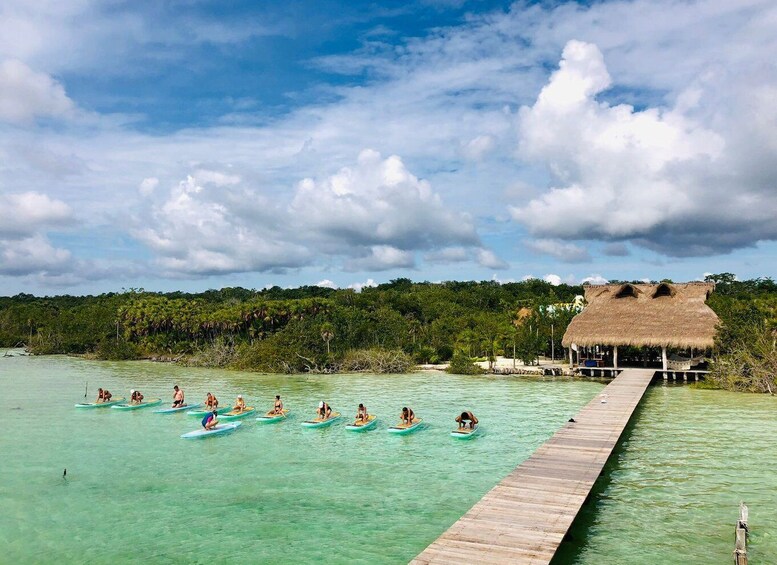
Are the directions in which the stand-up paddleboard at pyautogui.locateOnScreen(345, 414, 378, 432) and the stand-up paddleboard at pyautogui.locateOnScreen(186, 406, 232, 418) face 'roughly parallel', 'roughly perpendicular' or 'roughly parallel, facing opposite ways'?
roughly parallel

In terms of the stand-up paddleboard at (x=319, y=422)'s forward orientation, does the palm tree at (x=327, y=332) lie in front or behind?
behind

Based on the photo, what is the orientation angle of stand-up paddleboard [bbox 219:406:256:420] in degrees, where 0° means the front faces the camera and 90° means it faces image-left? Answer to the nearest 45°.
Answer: approximately 45°

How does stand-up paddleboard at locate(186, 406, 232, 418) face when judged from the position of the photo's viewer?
facing the viewer and to the left of the viewer

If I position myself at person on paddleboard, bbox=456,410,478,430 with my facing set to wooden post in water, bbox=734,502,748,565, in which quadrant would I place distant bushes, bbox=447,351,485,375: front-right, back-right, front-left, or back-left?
back-left

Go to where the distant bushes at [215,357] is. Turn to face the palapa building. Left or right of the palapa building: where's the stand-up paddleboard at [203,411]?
right
